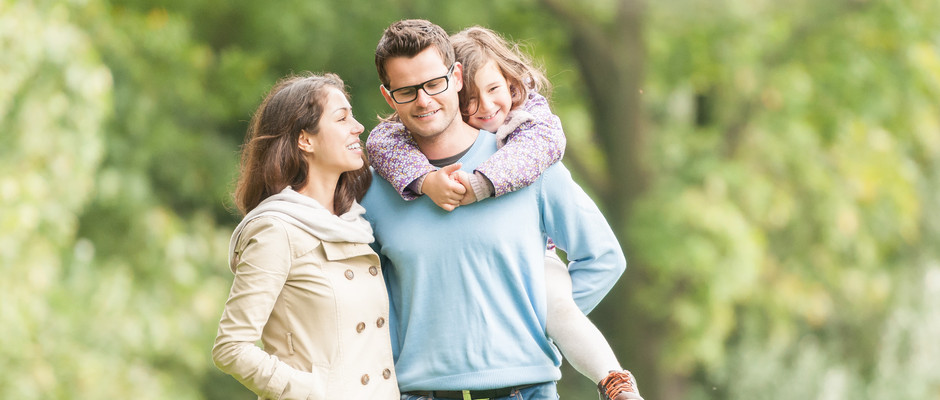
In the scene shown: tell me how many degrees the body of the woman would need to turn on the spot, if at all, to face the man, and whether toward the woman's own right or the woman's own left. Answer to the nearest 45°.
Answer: approximately 45° to the woman's own left

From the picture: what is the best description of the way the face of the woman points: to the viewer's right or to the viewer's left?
to the viewer's right

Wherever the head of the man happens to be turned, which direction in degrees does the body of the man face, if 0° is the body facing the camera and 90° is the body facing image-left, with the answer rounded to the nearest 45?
approximately 0°

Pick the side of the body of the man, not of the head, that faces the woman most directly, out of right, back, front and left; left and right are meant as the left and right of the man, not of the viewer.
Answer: right

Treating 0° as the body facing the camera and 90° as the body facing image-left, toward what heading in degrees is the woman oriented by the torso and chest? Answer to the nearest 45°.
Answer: approximately 315°

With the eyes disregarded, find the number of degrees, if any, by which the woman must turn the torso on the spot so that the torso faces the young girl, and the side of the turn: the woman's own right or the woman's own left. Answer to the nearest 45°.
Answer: approximately 45° to the woman's own left
